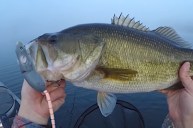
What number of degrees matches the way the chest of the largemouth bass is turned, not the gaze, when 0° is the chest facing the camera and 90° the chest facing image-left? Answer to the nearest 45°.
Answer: approximately 90°
